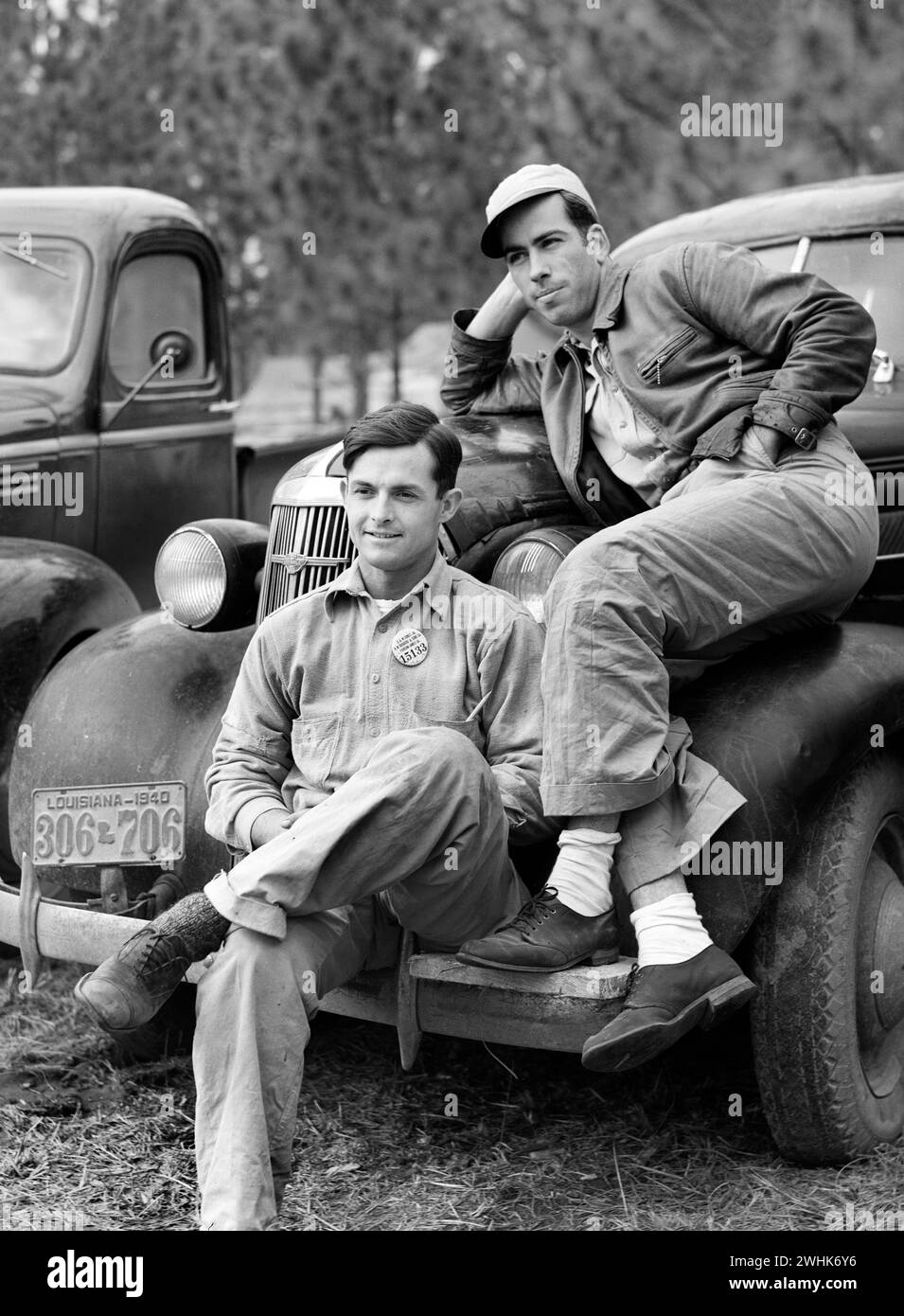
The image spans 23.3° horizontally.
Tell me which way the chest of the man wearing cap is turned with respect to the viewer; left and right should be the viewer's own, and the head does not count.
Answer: facing the viewer and to the left of the viewer

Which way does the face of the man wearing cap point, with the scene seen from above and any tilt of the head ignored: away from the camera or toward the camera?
toward the camera

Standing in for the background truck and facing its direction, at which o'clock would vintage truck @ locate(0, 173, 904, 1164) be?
The vintage truck is roughly at 10 o'clock from the background truck.

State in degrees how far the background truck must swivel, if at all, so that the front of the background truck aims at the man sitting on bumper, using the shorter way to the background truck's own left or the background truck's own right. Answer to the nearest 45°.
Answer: approximately 45° to the background truck's own left

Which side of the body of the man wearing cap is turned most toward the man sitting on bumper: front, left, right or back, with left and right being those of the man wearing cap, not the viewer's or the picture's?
front

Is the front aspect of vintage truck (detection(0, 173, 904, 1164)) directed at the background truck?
no

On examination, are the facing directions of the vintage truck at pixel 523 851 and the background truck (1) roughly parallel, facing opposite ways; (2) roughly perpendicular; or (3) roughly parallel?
roughly parallel

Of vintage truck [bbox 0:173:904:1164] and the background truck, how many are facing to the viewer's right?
0

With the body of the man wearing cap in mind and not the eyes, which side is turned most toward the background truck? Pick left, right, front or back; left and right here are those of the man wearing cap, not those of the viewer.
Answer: right

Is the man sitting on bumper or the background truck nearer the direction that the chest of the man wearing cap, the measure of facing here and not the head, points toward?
the man sitting on bumper
